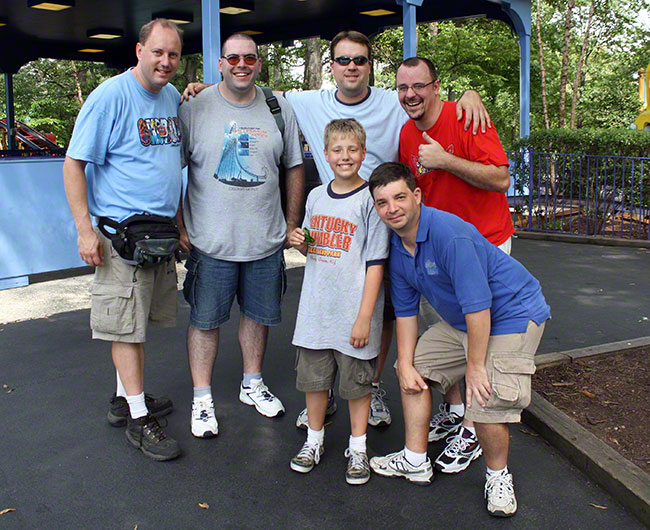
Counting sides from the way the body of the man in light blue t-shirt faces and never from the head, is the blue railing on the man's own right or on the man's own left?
on the man's own left

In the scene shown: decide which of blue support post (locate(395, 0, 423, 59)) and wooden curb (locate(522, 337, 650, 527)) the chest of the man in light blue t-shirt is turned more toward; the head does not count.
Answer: the wooden curb

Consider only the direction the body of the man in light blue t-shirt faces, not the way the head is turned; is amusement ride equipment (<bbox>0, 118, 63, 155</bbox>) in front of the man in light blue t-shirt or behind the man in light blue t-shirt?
behind

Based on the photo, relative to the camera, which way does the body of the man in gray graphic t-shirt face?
toward the camera

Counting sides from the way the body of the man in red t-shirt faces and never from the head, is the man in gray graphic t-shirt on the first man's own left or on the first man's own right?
on the first man's own right

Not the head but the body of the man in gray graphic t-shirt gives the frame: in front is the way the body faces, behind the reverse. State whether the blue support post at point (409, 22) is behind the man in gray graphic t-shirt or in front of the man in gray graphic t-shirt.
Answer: behind

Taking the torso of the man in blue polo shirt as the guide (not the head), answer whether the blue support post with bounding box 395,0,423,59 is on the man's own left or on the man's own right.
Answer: on the man's own right

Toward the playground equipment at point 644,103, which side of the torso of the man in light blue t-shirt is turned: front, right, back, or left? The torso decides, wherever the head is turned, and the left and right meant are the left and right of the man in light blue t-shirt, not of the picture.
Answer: left

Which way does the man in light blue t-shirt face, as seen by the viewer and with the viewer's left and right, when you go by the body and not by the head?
facing the viewer and to the right of the viewer

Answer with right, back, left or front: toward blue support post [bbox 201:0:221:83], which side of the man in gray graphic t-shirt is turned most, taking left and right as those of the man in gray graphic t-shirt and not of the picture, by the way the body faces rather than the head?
back

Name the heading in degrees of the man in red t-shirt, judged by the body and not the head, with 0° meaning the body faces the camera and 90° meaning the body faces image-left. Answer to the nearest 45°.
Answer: approximately 45°

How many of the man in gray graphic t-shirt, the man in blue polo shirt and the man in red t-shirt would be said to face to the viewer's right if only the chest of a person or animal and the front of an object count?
0

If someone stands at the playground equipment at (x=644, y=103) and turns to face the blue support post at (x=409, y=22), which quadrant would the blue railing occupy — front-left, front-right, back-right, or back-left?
front-left

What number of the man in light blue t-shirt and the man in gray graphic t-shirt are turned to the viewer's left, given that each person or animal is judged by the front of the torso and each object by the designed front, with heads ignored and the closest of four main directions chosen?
0
